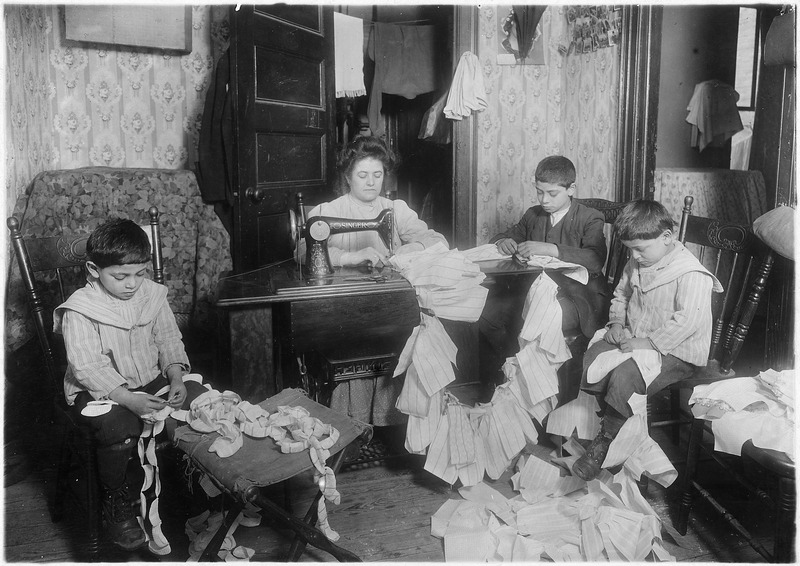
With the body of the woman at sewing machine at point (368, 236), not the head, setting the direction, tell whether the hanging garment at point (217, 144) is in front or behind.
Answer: behind

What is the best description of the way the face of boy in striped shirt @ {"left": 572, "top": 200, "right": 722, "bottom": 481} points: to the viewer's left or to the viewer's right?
to the viewer's left

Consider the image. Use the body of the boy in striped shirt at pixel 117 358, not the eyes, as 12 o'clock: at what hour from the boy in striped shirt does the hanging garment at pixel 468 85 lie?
The hanging garment is roughly at 9 o'clock from the boy in striped shirt.

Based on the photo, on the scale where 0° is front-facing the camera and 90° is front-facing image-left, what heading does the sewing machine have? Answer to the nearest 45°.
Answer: approximately 180°

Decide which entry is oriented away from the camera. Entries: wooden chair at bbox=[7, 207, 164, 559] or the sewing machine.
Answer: the sewing machine

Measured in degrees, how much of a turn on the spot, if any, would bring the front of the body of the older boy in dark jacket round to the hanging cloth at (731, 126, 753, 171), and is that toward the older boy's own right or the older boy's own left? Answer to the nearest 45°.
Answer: approximately 180°

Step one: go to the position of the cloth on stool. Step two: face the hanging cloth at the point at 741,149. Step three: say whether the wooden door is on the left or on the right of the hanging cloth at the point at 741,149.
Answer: left

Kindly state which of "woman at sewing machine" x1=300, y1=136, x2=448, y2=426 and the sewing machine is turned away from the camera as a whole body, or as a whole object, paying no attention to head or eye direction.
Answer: the sewing machine

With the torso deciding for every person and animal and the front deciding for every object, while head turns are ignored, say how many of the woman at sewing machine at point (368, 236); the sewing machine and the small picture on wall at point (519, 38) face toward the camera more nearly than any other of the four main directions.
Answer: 2

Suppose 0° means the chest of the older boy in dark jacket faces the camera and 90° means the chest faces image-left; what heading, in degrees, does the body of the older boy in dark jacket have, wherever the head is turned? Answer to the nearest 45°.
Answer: approximately 45°
